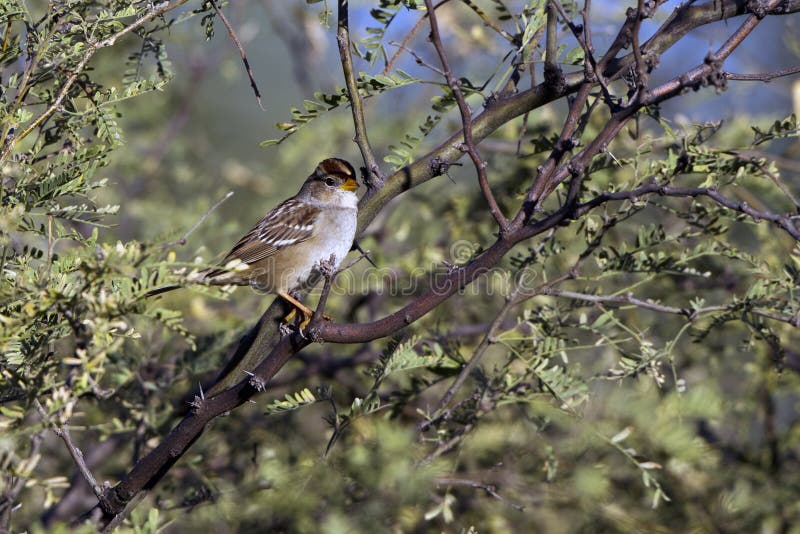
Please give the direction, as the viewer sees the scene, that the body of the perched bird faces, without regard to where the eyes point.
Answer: to the viewer's right

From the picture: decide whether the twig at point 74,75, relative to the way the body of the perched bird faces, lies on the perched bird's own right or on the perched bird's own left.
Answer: on the perched bird's own right
